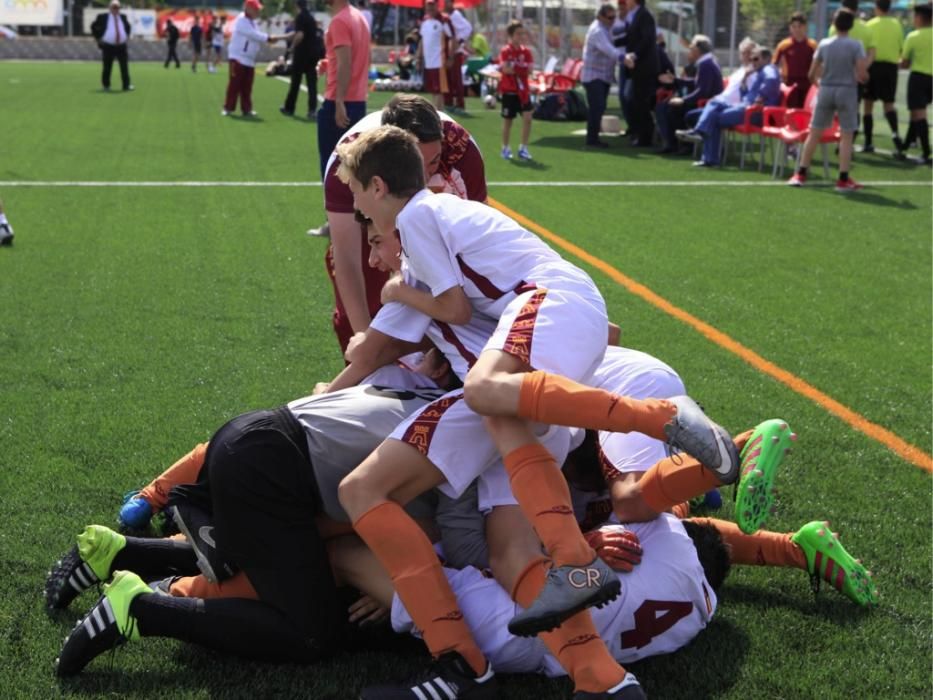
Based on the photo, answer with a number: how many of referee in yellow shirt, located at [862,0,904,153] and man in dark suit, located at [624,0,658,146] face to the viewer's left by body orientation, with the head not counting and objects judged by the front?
1

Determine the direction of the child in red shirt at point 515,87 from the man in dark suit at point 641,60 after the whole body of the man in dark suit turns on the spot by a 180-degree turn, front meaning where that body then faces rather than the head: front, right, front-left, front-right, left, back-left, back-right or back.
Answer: back-right

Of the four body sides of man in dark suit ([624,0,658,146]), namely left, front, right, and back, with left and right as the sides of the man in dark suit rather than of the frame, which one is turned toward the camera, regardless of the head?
left

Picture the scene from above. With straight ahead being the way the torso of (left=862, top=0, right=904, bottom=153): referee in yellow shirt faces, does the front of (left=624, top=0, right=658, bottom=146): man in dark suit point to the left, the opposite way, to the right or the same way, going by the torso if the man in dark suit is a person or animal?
to the left

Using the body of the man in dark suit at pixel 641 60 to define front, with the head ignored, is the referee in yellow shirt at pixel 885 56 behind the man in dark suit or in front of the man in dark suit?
behind

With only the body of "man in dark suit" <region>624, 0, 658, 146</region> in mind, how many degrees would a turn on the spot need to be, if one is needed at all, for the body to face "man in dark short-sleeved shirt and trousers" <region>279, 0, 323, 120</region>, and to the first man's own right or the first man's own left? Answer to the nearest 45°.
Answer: approximately 45° to the first man's own right

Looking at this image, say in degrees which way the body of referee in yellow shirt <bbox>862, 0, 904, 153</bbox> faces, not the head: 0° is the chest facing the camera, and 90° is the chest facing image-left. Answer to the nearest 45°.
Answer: approximately 180°

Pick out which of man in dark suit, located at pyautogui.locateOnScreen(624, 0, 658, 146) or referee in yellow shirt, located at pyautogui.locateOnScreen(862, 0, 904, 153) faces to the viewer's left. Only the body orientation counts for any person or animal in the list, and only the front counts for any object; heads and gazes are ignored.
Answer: the man in dark suit
